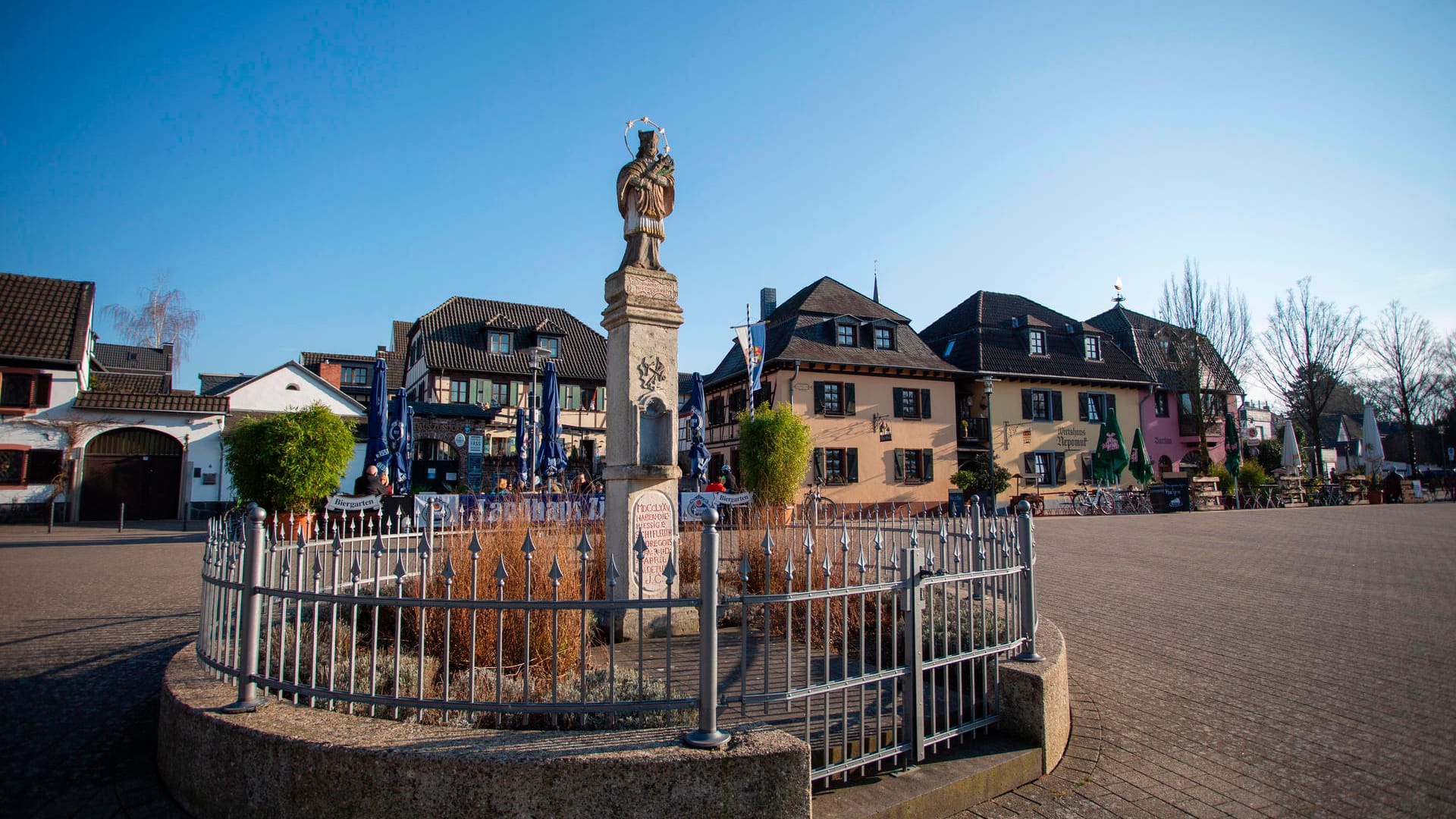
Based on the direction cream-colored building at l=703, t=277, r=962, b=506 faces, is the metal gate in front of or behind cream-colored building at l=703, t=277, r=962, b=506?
in front

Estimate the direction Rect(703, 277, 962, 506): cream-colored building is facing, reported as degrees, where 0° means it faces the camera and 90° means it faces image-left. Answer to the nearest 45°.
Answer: approximately 0°

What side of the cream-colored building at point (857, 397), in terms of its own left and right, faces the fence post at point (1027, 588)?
front

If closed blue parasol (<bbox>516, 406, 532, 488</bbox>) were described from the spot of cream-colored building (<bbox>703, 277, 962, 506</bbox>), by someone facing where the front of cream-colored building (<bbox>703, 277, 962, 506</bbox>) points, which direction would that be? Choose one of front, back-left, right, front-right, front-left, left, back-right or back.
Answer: front-right

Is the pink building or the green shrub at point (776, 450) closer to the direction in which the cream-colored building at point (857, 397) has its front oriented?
the green shrub

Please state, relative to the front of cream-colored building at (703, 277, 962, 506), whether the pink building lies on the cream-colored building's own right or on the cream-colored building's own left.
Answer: on the cream-colored building's own left

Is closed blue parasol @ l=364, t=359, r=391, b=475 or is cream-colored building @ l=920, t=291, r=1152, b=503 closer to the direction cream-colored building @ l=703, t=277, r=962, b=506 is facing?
the closed blue parasol

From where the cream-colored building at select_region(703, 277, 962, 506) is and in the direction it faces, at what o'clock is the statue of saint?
The statue of saint is roughly at 12 o'clock from the cream-colored building.

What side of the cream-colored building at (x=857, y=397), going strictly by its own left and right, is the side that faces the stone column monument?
front

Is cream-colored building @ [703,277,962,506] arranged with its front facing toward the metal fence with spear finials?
yes
